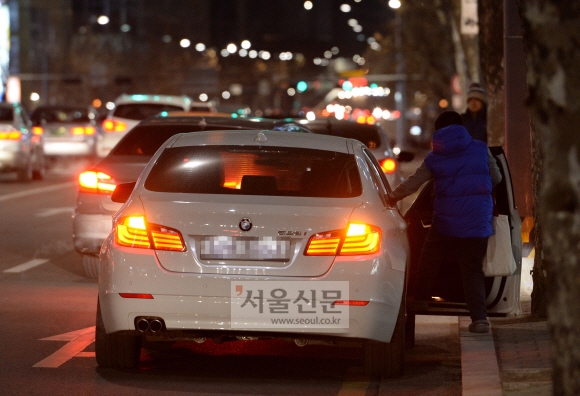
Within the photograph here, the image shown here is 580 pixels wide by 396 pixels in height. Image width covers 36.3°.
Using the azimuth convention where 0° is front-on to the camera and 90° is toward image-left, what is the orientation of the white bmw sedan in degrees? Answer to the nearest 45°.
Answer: approximately 180°

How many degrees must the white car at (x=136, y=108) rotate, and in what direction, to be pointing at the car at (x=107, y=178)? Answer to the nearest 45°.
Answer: approximately 180°

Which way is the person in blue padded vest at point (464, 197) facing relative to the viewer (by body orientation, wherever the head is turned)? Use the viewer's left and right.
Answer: facing away from the viewer and to the left of the viewer

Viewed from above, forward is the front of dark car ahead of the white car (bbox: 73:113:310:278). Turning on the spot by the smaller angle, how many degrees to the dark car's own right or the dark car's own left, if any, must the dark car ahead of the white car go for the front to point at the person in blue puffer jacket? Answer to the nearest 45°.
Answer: approximately 135° to the dark car's own right

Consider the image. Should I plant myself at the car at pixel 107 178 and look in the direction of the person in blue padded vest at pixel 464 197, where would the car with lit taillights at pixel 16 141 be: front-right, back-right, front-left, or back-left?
back-left

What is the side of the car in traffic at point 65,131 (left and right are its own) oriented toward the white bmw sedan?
back

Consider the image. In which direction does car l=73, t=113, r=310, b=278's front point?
away from the camera

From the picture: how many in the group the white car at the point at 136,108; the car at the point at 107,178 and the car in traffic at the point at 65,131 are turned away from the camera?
3

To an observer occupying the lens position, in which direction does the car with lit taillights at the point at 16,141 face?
facing away from the viewer

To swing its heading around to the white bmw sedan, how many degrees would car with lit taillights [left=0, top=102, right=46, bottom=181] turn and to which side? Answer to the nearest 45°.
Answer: approximately 180°
